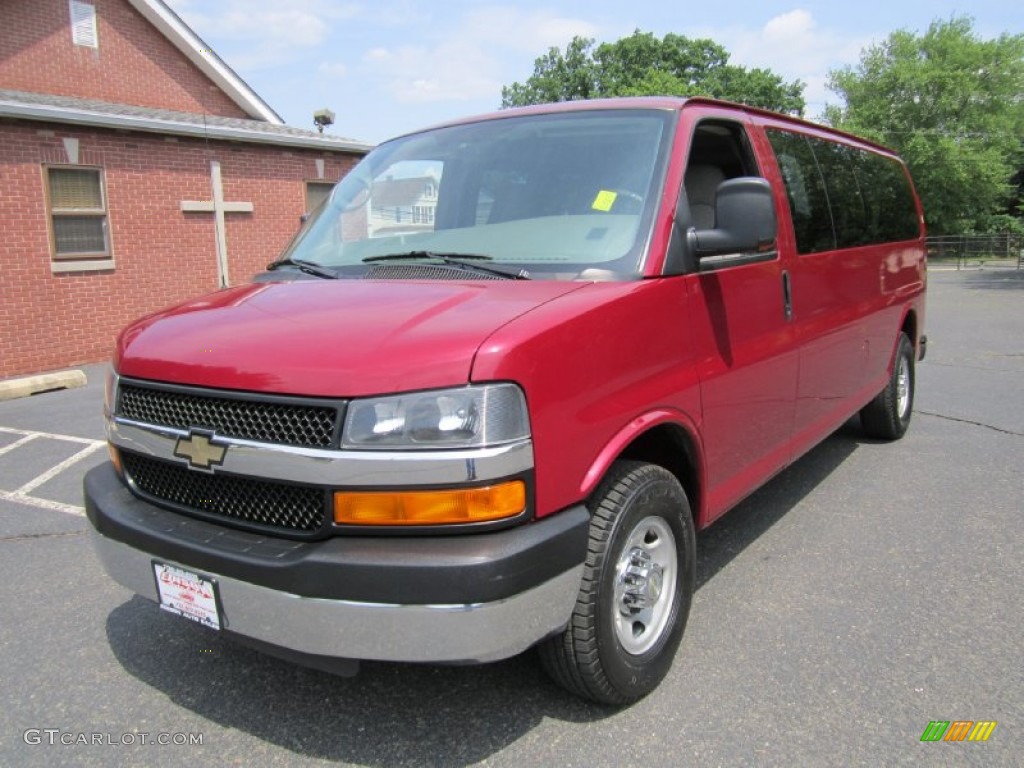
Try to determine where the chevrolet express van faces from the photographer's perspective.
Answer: facing the viewer and to the left of the viewer

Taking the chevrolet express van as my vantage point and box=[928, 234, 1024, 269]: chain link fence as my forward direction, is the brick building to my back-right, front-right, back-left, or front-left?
front-left

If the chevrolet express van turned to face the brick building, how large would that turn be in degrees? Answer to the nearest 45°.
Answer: approximately 90° to its right

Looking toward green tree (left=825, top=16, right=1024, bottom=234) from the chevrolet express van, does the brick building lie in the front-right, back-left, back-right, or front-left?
front-left

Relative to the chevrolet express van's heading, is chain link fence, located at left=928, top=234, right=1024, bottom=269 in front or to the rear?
to the rear

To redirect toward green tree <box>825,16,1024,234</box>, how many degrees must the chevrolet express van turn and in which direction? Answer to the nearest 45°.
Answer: approximately 180°
